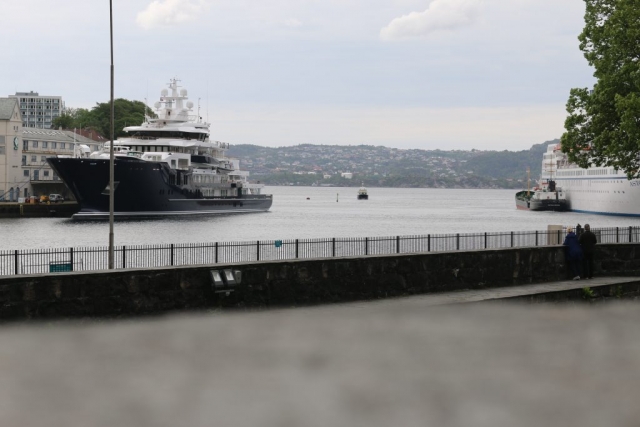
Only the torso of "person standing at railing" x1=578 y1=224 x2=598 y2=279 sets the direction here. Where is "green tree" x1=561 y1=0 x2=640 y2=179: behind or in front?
in front

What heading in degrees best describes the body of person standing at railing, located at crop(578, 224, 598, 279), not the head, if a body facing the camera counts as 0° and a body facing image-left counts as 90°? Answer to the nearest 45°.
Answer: approximately 180°
